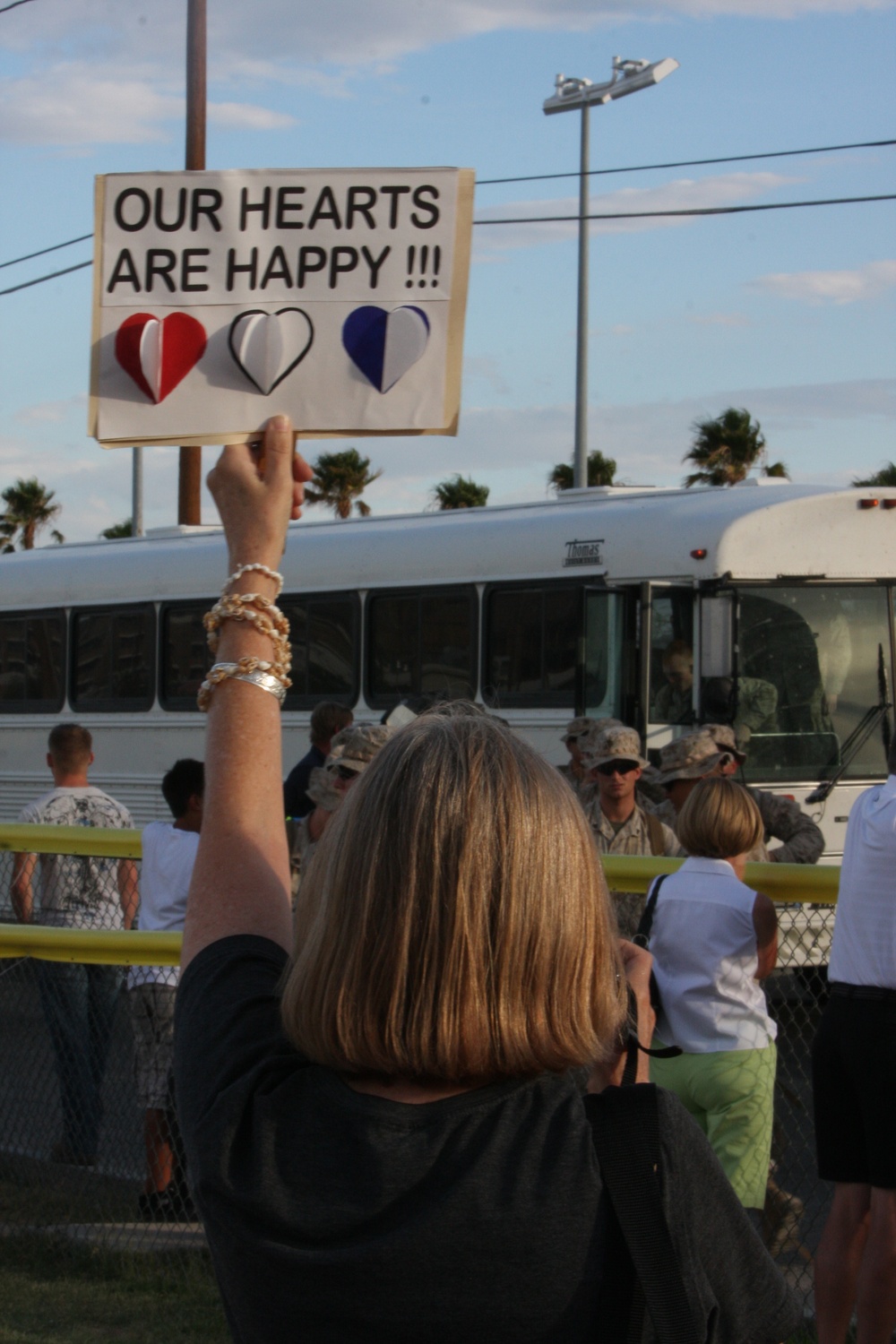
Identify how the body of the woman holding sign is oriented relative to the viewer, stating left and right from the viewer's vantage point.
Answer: facing away from the viewer

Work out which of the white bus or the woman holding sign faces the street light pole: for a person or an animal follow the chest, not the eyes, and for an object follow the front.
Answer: the woman holding sign

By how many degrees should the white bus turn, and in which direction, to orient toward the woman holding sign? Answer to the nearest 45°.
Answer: approximately 45° to its right

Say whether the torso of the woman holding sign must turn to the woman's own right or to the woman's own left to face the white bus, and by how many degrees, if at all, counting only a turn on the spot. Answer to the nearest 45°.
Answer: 0° — they already face it

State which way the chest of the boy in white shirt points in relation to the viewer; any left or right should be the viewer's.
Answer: facing away from the viewer and to the right of the viewer

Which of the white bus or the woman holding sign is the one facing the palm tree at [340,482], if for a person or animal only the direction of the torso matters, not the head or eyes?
the woman holding sign
